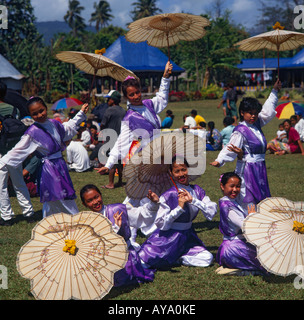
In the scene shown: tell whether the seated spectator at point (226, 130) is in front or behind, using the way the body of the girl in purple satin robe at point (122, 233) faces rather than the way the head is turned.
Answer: behind

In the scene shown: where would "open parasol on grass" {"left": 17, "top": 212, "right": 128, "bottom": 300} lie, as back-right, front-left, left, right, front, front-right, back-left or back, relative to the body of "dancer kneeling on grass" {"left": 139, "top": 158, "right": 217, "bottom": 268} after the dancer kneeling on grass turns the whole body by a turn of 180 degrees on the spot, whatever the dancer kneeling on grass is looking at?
back-left

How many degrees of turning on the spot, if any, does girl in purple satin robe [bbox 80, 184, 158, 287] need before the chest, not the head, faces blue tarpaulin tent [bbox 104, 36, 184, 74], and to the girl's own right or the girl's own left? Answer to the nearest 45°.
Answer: approximately 135° to the girl's own right

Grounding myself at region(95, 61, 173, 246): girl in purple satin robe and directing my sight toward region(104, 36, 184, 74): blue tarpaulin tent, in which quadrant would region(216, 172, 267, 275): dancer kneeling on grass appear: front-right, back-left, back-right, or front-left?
back-right

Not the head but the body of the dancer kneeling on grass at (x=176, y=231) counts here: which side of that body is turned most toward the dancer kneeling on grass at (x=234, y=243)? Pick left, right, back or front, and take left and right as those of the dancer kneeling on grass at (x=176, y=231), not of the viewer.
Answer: left

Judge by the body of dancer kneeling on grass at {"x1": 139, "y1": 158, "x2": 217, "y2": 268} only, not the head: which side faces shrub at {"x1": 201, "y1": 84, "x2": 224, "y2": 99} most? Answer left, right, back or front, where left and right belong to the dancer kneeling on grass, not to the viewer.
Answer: back

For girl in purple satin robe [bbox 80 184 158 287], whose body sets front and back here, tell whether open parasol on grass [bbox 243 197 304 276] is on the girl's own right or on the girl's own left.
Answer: on the girl's own left

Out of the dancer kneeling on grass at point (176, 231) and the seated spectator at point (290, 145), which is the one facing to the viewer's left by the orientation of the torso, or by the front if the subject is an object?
the seated spectator

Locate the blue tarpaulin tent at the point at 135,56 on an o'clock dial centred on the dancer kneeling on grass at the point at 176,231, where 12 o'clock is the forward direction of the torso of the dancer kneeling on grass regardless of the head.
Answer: The blue tarpaulin tent is roughly at 6 o'clock from the dancer kneeling on grass.

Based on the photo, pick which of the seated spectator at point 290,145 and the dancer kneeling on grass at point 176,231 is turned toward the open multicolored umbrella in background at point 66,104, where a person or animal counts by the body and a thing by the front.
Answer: the seated spectator

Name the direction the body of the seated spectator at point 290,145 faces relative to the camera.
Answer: to the viewer's left
